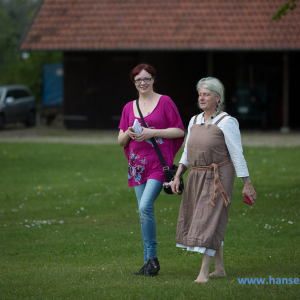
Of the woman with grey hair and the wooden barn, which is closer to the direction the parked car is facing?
the woman with grey hair

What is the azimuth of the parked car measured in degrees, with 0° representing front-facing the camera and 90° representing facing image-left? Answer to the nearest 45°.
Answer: approximately 45°

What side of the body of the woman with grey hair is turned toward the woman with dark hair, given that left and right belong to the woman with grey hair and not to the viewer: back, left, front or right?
right

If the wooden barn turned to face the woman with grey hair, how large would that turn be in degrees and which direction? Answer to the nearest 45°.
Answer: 0° — it already faces them

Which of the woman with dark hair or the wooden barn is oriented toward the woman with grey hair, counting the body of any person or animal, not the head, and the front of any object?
the wooden barn

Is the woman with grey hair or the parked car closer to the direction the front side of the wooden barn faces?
the woman with grey hair
